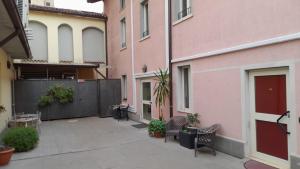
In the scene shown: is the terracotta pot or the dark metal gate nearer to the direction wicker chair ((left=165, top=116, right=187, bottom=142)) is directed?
the terracotta pot

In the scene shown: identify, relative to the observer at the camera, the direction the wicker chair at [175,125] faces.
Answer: facing the viewer and to the left of the viewer

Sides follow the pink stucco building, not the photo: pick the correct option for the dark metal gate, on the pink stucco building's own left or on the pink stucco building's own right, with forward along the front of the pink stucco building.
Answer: on the pink stucco building's own right

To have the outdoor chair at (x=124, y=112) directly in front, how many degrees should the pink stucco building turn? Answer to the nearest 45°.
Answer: approximately 90° to its right

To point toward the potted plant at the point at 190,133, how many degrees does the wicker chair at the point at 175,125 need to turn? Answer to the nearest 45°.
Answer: approximately 90° to its left

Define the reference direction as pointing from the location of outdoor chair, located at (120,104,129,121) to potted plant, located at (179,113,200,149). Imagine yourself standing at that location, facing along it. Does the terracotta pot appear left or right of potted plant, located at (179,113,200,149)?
right

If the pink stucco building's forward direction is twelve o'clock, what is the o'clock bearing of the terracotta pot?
The terracotta pot is roughly at 1 o'clock from the pink stucco building.

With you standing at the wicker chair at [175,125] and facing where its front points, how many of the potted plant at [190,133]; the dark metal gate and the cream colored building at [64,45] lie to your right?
2

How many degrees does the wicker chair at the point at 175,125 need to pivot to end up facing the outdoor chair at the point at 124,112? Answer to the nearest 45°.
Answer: approximately 90° to its right

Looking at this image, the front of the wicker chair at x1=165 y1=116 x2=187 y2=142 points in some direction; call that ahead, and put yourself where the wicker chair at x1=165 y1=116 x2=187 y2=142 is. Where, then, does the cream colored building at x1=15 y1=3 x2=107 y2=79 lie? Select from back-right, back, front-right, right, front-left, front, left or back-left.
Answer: right

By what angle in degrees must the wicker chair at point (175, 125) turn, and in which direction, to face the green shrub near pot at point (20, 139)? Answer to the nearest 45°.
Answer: approximately 45° to its right

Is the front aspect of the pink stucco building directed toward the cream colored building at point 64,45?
no

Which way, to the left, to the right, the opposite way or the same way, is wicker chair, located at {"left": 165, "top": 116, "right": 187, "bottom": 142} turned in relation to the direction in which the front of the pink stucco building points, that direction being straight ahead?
the same way

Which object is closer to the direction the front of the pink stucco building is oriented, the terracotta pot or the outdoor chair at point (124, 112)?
the terracotta pot

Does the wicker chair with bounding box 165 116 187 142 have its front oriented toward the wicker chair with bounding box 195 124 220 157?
no

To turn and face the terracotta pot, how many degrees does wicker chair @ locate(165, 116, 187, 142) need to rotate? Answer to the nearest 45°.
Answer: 0° — it already faces it
